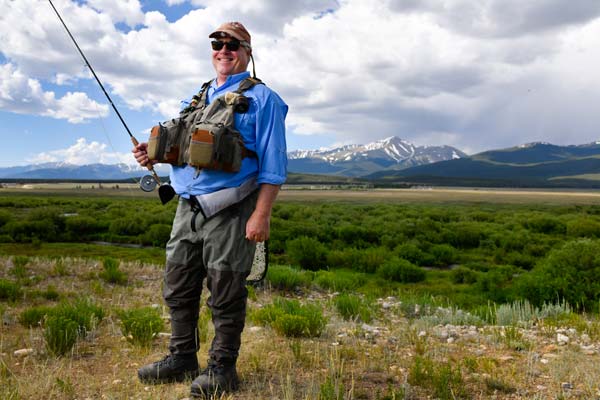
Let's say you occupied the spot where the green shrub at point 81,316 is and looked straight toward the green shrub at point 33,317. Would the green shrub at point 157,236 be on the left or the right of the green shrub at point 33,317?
right

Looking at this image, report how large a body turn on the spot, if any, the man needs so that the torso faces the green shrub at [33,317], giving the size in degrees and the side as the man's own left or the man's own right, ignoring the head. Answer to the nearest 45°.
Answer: approximately 90° to the man's own right

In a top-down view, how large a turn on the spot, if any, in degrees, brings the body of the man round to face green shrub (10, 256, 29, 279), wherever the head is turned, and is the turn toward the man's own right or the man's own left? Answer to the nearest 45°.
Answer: approximately 90° to the man's own right

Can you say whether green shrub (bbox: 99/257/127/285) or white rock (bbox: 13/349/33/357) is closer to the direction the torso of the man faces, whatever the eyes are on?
the white rock

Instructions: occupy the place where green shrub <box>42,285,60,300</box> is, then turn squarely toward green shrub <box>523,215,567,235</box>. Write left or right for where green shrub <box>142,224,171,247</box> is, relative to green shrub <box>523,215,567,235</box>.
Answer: left

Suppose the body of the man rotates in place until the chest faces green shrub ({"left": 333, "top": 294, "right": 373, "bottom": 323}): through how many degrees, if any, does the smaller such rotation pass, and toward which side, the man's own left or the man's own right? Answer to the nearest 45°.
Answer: approximately 180°

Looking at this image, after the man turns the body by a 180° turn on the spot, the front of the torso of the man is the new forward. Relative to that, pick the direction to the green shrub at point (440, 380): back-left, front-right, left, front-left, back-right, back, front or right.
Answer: front-right

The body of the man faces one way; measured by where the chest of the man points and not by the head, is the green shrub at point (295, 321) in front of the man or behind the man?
behind

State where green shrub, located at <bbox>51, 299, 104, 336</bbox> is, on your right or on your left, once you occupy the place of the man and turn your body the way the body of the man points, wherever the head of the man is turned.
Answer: on your right

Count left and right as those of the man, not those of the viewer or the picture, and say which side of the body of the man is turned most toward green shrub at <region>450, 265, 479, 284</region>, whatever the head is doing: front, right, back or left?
back

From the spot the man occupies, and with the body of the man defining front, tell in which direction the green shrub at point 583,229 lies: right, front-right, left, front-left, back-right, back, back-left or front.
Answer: back

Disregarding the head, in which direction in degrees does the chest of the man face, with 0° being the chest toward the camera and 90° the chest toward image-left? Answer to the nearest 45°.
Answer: approximately 45°

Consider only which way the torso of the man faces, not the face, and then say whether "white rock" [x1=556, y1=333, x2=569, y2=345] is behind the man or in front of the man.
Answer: behind

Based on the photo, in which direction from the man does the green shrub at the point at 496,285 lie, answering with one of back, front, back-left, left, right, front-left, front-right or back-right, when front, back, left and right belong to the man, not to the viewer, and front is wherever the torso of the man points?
back

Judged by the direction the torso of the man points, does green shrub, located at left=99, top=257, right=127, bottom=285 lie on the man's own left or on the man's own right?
on the man's own right
